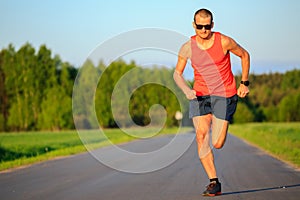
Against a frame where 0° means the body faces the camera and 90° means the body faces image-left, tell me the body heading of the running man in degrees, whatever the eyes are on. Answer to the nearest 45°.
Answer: approximately 0°
